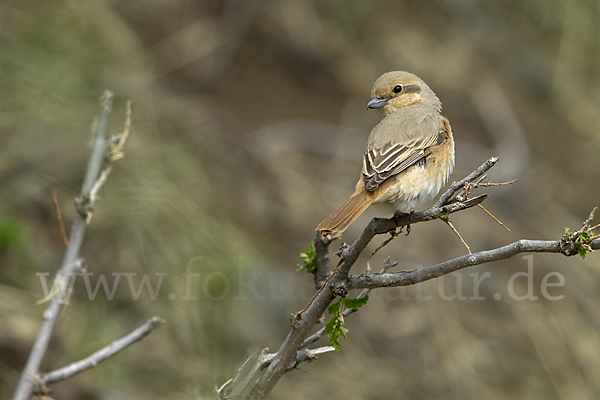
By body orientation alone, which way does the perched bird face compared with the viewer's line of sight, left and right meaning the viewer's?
facing away from the viewer and to the right of the viewer

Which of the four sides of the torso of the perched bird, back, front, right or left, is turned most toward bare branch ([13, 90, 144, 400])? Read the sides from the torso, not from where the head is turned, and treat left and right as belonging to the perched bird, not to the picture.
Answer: back
